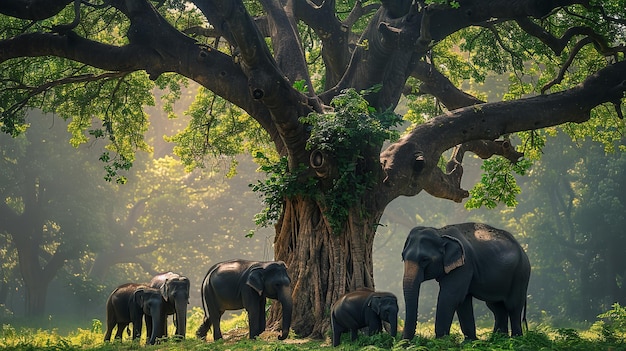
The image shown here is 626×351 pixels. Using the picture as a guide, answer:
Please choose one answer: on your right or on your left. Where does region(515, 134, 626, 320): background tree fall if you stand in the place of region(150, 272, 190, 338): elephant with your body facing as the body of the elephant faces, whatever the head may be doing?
on your left

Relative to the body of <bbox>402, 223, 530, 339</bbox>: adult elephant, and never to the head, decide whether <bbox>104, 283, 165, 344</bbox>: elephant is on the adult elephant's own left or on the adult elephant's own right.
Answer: on the adult elephant's own right

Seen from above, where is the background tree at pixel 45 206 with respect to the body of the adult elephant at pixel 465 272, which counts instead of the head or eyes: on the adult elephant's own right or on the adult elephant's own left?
on the adult elephant's own right

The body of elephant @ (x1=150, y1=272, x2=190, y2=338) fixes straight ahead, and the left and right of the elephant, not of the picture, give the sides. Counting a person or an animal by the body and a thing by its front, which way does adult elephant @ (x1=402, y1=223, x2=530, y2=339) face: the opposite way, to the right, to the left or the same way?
to the right

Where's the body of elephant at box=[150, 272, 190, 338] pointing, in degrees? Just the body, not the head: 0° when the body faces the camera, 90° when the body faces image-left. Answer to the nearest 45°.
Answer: approximately 315°

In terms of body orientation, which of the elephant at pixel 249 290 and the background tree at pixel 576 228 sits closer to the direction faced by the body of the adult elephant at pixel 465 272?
the elephant

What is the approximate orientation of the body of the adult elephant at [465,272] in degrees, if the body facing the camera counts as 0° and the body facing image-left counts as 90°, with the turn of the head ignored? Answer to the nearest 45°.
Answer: approximately 45°

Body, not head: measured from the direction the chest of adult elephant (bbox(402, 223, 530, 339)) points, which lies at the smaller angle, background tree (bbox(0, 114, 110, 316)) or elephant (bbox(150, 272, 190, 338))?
the elephant
